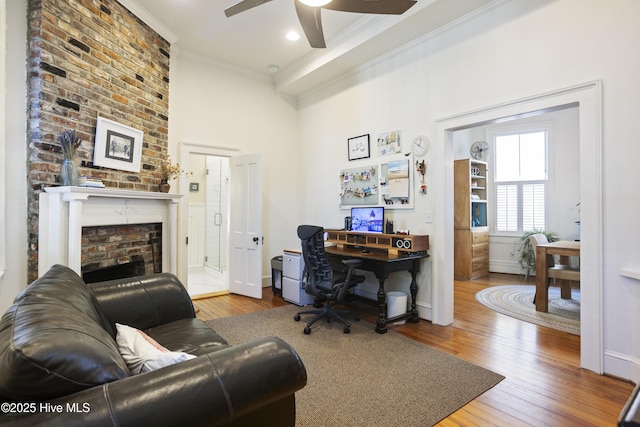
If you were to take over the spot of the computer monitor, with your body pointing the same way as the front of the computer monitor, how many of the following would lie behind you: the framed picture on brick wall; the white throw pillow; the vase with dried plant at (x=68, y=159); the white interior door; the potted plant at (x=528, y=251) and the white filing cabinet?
1

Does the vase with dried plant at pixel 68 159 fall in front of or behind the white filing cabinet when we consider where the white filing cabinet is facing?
in front

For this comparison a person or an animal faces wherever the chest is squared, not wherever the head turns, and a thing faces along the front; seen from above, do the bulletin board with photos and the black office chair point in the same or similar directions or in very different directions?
very different directions

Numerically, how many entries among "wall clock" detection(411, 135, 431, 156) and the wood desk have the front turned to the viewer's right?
0

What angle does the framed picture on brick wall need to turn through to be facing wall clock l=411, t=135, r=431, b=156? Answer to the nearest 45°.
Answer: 0° — it already faces it

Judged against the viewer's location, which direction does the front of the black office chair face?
facing away from the viewer and to the right of the viewer

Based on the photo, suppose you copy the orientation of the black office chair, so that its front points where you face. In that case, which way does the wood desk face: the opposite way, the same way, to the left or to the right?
the opposite way

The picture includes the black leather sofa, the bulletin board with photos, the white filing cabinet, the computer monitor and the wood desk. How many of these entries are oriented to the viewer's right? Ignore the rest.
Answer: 1

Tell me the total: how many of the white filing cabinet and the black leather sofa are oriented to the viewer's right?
1

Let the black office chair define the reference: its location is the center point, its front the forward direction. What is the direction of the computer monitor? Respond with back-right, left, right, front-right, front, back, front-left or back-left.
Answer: front

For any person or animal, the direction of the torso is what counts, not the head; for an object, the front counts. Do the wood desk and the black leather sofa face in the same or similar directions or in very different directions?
very different directions

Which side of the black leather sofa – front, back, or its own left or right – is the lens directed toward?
right
